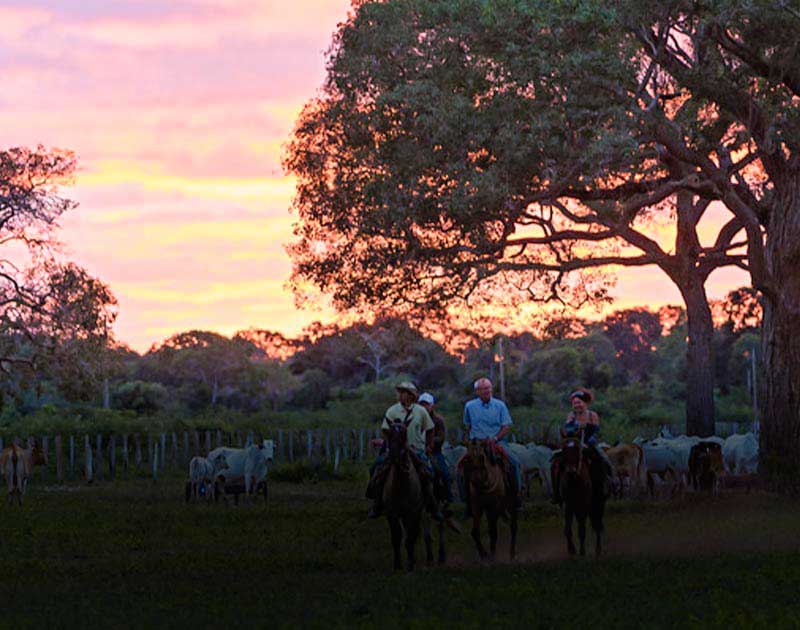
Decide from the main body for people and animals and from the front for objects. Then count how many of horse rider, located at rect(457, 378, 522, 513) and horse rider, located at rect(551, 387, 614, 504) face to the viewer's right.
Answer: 0

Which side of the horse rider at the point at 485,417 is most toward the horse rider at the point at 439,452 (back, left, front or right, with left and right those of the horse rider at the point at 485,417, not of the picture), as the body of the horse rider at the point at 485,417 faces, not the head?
right
